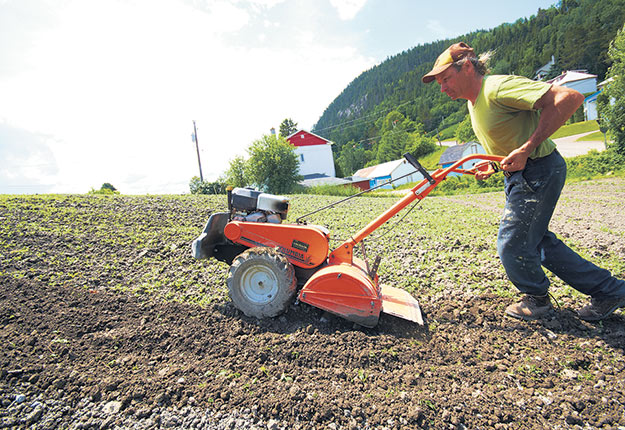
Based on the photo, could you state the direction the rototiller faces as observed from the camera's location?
facing to the left of the viewer

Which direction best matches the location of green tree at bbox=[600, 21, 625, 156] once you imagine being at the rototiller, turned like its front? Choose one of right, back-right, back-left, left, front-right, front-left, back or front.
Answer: back-right

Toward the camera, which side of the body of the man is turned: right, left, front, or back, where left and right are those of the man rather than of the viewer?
left

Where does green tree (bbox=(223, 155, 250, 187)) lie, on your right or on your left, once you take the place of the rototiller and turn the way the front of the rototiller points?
on your right

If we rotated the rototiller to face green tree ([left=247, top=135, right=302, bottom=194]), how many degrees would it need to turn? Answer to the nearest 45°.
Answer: approximately 90° to its right

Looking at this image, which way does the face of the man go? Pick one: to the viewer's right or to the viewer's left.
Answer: to the viewer's left

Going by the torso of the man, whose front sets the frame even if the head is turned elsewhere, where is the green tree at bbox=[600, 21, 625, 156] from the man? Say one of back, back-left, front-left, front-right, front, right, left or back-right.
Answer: right
